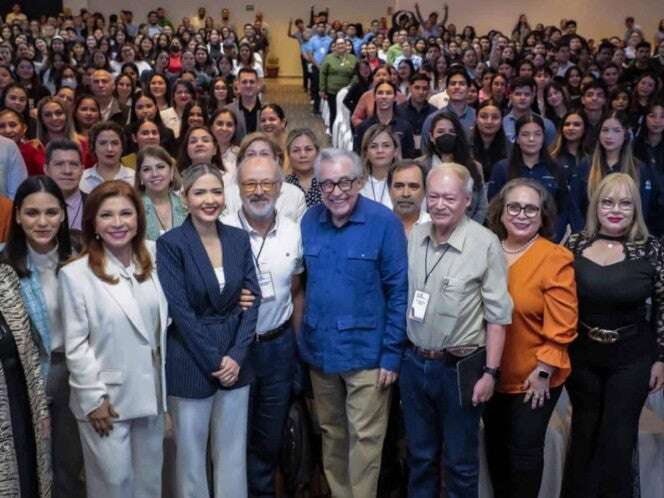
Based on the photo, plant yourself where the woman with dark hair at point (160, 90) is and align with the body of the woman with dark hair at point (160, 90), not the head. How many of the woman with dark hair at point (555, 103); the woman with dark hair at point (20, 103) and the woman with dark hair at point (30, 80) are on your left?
1

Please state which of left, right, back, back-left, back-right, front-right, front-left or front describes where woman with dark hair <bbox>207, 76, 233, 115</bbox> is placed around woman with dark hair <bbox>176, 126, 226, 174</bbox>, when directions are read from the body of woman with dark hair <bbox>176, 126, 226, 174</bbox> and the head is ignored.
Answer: back

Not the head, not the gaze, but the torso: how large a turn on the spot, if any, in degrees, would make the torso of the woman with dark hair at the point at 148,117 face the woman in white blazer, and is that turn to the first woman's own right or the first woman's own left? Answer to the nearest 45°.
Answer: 0° — they already face them

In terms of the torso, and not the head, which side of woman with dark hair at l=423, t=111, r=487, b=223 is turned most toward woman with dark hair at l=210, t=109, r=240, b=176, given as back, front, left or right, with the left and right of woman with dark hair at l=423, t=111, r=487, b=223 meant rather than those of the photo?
right

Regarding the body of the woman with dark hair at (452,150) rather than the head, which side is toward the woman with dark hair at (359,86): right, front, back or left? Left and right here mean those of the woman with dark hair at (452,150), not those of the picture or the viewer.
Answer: back

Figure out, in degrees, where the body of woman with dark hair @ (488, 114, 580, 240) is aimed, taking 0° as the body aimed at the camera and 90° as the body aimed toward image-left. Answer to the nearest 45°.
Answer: approximately 0°

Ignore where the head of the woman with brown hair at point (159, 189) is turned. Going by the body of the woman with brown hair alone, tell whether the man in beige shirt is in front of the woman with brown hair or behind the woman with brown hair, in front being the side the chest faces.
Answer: in front

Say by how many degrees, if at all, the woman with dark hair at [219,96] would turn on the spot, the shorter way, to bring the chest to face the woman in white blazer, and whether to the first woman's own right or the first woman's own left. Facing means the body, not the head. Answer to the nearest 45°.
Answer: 0° — they already face them

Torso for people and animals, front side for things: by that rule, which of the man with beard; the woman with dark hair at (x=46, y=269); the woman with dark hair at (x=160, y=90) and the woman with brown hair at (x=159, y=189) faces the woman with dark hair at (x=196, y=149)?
the woman with dark hair at (x=160, y=90)

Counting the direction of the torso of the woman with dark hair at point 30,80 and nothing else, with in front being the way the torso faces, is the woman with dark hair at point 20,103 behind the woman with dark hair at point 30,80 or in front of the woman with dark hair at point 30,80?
in front

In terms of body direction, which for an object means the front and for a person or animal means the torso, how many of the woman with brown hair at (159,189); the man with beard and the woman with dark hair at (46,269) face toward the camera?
3

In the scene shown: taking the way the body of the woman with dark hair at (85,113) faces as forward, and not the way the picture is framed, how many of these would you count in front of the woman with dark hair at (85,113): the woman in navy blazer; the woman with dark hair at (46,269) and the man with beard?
3
